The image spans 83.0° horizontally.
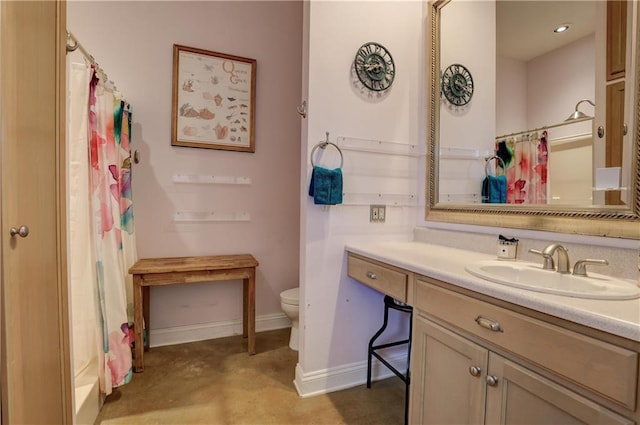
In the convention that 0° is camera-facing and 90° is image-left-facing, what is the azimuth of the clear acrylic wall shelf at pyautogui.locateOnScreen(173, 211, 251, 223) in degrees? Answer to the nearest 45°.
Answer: approximately 0°

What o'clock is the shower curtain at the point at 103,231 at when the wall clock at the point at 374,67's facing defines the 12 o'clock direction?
The shower curtain is roughly at 4 o'clock from the wall clock.

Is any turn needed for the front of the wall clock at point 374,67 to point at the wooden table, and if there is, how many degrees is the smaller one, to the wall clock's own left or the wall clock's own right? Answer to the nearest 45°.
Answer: approximately 135° to the wall clock's own right
